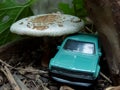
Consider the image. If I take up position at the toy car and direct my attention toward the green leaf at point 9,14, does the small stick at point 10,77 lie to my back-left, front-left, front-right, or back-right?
front-left

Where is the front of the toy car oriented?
toward the camera

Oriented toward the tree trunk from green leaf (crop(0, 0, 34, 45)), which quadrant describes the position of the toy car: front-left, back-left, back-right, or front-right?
front-right

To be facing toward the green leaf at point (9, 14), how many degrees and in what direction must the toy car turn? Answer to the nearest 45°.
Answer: approximately 135° to its right
